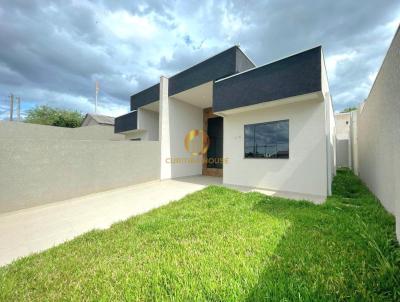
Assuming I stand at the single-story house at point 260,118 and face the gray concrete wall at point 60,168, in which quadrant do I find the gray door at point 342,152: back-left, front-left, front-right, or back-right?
back-right

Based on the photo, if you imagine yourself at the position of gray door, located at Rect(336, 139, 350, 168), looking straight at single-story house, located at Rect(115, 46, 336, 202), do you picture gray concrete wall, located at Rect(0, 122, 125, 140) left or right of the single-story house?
right

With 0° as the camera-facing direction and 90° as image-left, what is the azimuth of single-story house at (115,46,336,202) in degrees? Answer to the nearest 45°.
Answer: approximately 45°

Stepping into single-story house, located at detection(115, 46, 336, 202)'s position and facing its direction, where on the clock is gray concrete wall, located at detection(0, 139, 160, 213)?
The gray concrete wall is roughly at 1 o'clock from the single-story house.

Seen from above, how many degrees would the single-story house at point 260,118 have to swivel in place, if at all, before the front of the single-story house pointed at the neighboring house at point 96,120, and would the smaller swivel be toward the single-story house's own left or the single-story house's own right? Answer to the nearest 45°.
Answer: approximately 90° to the single-story house's own right

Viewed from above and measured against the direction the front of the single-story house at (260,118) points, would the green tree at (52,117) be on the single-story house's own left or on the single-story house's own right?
on the single-story house's own right
